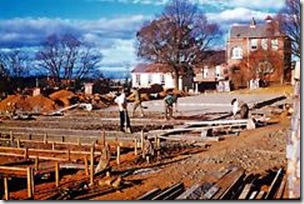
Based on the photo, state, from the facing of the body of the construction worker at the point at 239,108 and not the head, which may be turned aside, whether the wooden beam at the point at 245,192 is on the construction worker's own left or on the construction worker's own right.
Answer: on the construction worker's own left

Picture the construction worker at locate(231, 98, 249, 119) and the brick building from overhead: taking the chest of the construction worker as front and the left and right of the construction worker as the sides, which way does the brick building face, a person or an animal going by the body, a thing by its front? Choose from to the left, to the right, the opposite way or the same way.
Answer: to the left

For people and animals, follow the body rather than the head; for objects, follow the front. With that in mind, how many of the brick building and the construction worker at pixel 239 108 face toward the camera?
1

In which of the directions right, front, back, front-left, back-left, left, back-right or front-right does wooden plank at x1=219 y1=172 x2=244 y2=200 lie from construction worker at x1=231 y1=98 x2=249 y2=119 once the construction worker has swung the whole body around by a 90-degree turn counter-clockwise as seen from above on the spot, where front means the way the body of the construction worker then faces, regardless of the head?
front

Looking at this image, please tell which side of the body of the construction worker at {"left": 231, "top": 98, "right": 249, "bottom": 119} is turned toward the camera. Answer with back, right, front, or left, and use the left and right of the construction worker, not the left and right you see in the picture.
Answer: left

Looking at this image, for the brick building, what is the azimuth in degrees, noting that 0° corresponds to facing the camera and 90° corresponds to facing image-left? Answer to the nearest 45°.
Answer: approximately 0°

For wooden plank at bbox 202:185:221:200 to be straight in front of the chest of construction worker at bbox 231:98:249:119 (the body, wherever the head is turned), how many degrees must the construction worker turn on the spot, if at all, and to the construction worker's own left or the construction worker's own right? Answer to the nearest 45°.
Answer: approximately 90° to the construction worker's own left
